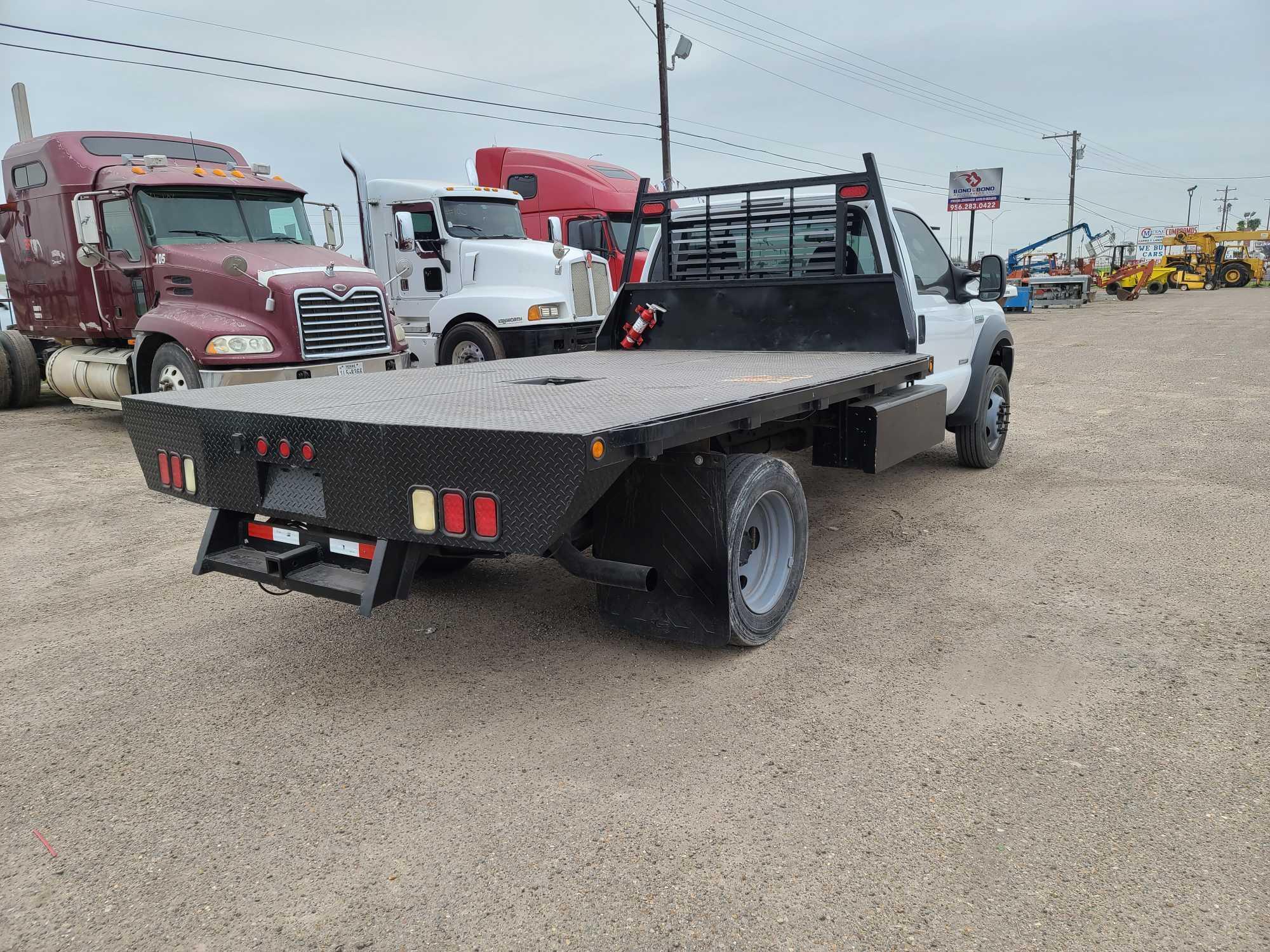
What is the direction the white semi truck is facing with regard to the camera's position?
facing the viewer and to the right of the viewer

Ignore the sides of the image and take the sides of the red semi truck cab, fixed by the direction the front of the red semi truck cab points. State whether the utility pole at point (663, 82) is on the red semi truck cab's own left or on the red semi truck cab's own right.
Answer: on the red semi truck cab's own left

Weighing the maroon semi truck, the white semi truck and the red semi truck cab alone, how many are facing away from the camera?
0

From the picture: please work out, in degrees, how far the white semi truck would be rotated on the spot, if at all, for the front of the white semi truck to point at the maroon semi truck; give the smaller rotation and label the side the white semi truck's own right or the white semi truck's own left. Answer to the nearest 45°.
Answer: approximately 90° to the white semi truck's own right

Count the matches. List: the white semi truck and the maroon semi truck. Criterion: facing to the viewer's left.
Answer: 0

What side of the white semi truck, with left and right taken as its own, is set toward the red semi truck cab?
left

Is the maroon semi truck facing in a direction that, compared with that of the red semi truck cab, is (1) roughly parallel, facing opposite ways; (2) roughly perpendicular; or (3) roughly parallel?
roughly parallel

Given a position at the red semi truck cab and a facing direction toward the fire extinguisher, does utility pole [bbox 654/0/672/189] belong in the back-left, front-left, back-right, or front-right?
back-left

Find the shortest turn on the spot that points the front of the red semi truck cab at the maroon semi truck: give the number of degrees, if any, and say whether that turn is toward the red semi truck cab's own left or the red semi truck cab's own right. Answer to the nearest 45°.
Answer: approximately 90° to the red semi truck cab's own right

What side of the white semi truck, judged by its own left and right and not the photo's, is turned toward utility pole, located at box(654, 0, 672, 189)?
left

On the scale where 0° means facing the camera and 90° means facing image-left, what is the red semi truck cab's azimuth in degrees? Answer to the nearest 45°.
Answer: approximately 315°

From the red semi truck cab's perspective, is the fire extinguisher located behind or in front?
in front

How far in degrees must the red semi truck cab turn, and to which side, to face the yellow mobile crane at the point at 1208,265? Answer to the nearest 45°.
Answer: approximately 90° to its left

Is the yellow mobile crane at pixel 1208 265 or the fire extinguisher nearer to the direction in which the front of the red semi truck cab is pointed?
the fire extinguisher
